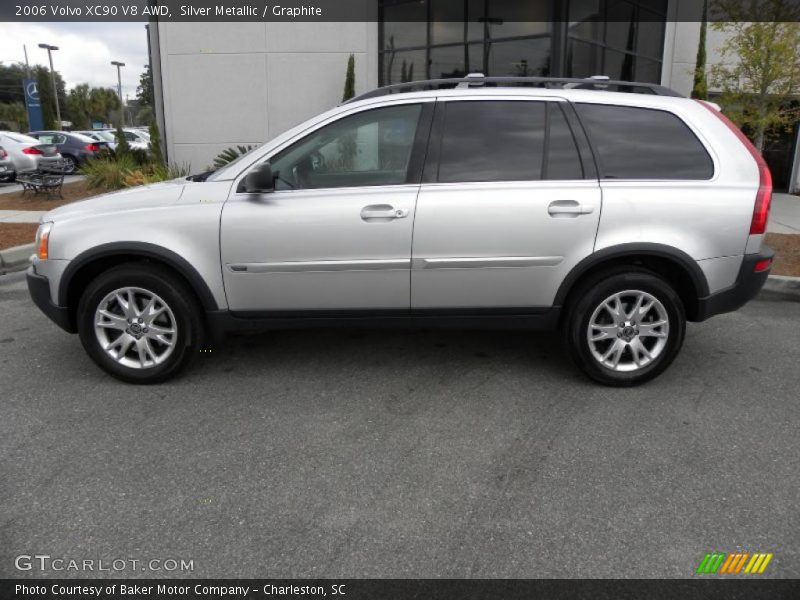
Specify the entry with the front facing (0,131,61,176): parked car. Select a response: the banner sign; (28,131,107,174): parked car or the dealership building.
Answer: the banner sign

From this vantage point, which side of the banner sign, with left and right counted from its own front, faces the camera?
front

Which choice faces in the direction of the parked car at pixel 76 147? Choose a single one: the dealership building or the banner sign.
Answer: the banner sign

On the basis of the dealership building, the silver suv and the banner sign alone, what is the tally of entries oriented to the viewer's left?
1

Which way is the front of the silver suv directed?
to the viewer's left

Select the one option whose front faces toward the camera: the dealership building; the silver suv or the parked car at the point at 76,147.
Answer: the dealership building

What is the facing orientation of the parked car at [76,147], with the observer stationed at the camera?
facing away from the viewer and to the left of the viewer

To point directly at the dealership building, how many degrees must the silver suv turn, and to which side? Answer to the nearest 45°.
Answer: approximately 90° to its right

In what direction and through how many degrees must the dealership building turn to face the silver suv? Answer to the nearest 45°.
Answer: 0° — it already faces it

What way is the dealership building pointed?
toward the camera
